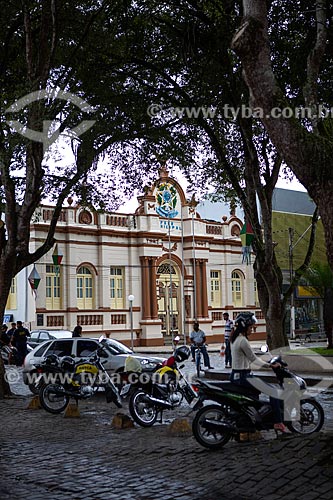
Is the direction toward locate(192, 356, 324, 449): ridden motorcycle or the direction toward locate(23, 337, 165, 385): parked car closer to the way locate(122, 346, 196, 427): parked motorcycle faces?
the parked car
